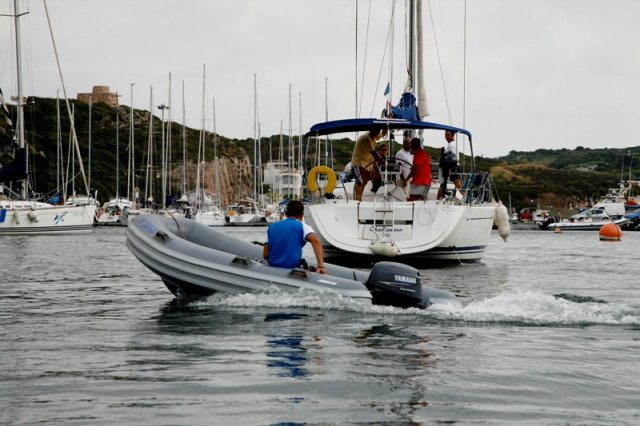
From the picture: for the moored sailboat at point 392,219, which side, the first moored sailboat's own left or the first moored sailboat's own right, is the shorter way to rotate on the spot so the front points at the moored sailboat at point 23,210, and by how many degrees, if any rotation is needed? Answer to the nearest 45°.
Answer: approximately 45° to the first moored sailboat's own left

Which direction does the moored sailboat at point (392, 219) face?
away from the camera

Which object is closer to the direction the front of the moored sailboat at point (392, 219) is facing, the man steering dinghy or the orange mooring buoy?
the orange mooring buoy

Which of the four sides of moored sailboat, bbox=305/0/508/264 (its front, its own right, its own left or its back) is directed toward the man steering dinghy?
back
